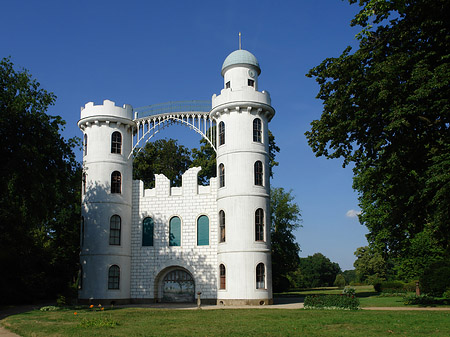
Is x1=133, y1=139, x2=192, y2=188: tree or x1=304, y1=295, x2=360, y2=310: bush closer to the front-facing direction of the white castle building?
the bush

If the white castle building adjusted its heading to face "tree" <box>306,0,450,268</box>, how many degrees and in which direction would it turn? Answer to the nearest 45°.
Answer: approximately 45° to its left

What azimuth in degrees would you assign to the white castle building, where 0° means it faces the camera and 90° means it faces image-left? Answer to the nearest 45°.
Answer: approximately 0°

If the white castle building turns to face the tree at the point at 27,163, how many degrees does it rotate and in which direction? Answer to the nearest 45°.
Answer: approximately 45° to its right

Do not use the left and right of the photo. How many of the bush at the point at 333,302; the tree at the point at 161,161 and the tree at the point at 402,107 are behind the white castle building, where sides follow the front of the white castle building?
1

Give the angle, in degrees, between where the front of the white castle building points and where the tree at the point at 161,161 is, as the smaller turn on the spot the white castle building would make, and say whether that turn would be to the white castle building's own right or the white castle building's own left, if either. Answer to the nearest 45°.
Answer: approximately 180°

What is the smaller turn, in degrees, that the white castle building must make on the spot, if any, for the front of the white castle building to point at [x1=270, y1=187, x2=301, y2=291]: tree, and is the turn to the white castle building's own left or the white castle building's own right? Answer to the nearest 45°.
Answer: approximately 135° to the white castle building's own left

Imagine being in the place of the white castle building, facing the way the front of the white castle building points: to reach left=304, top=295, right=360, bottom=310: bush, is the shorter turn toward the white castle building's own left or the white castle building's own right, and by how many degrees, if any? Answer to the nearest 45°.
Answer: approximately 45° to the white castle building's own left
